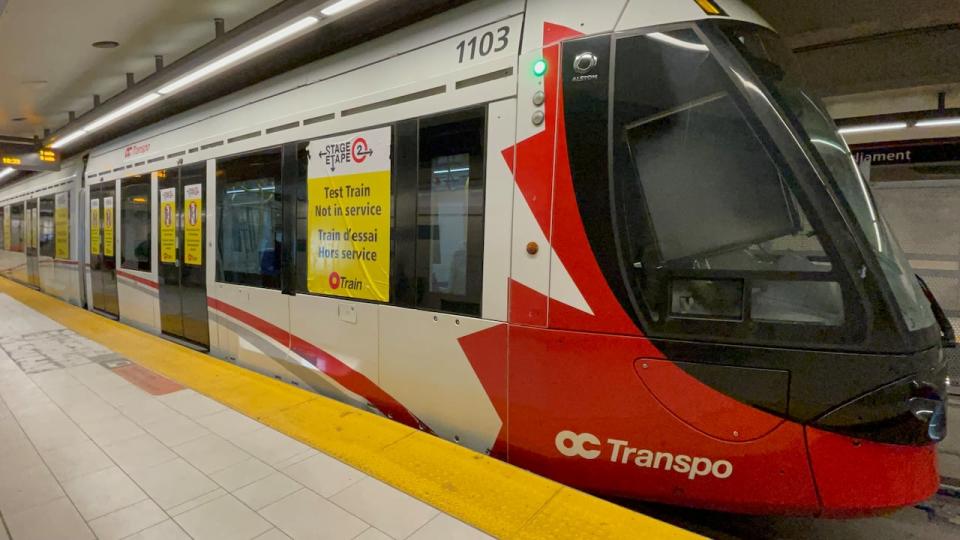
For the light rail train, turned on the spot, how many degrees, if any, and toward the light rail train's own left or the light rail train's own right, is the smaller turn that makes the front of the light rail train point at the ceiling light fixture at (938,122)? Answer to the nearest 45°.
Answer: approximately 90° to the light rail train's own left

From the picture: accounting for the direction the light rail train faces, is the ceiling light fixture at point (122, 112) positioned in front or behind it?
behind

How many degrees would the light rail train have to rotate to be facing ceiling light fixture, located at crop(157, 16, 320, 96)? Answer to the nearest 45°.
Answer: approximately 180°

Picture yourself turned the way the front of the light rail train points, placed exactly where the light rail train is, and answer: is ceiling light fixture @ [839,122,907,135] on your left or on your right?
on your left

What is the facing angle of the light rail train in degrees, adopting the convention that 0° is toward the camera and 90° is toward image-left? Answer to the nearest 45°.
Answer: approximately 315°

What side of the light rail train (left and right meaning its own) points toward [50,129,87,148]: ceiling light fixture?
back

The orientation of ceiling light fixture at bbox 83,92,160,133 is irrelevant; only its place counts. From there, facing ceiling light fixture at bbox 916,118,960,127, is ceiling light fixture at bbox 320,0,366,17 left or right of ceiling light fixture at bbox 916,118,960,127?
right
